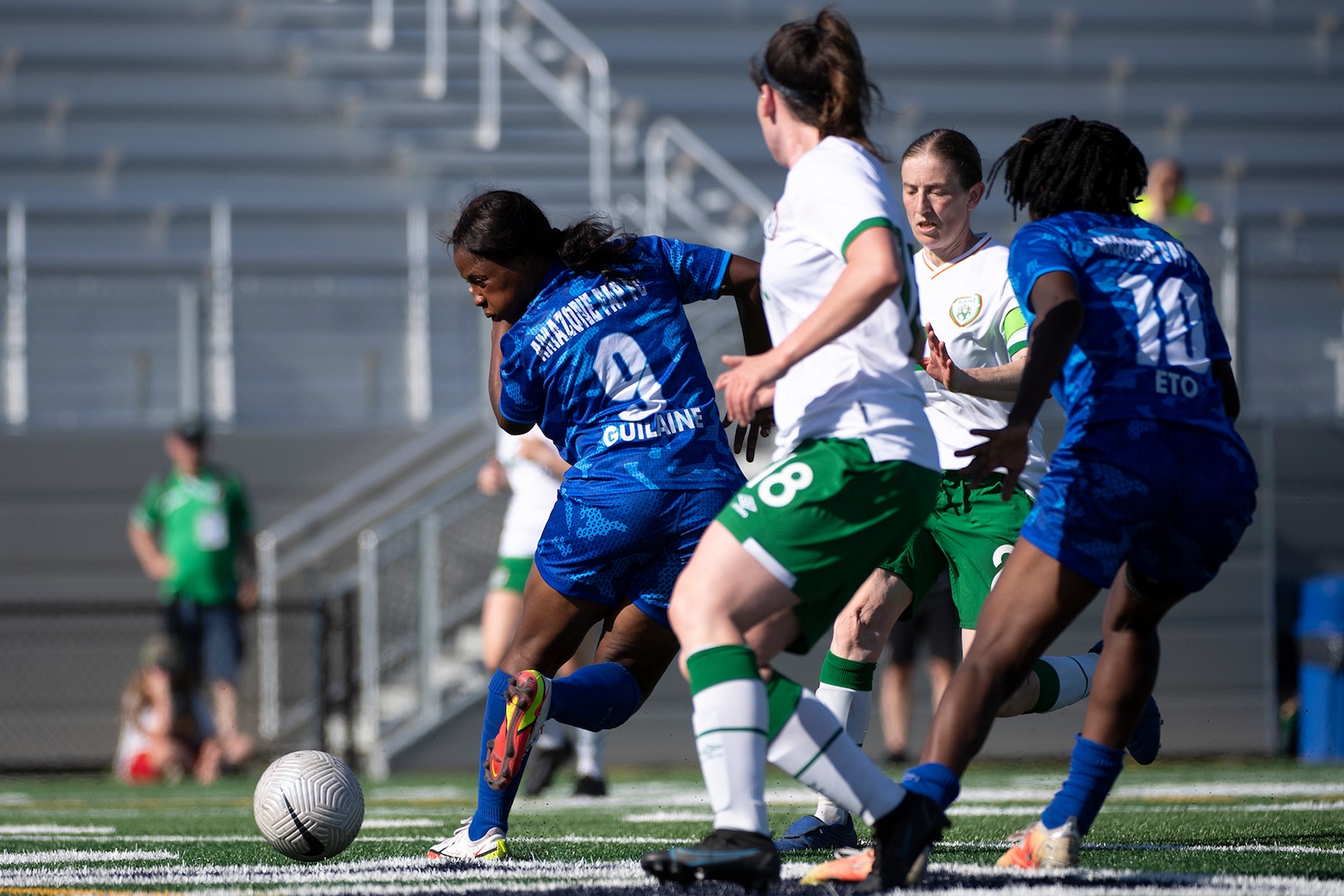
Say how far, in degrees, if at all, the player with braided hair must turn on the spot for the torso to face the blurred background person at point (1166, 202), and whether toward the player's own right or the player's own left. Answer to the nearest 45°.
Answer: approximately 45° to the player's own right

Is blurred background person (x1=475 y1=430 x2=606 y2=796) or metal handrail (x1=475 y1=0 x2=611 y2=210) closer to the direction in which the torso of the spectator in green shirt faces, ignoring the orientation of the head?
the blurred background person

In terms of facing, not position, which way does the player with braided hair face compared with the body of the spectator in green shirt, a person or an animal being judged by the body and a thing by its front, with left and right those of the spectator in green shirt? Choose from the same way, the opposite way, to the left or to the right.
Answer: the opposite way

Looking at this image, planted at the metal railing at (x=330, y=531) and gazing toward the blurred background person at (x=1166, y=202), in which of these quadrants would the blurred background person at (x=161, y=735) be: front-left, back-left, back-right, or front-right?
back-right

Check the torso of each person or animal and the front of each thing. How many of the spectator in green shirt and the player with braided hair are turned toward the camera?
1

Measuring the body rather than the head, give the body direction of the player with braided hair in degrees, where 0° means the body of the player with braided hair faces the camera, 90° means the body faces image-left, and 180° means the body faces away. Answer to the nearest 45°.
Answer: approximately 135°

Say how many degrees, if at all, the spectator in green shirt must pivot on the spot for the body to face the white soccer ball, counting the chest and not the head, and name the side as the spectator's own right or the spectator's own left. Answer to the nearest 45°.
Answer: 0° — they already face it
